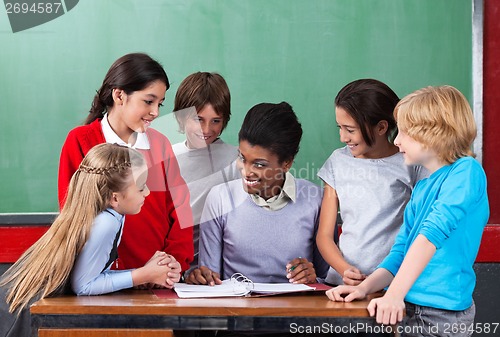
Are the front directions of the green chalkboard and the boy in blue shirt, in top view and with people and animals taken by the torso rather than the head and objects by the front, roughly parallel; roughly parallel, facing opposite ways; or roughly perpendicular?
roughly perpendicular

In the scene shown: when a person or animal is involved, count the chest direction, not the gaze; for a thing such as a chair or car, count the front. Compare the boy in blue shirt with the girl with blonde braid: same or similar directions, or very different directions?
very different directions

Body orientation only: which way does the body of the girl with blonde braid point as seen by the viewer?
to the viewer's right

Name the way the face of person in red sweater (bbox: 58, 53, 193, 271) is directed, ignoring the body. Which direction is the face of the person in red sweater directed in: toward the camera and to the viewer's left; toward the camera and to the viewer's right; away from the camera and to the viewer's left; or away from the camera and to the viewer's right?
toward the camera and to the viewer's right

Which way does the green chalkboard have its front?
toward the camera

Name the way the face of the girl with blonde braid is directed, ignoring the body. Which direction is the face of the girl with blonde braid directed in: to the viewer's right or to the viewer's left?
to the viewer's right

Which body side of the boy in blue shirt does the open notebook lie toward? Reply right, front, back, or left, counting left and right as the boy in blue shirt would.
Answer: front

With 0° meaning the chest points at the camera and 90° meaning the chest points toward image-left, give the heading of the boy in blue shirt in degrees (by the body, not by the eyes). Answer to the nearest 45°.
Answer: approximately 90°

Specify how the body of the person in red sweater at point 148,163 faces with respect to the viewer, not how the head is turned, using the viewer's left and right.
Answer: facing the viewer and to the right of the viewer

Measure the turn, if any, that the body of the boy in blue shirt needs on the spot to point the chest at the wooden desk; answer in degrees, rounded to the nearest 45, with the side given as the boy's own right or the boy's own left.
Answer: approximately 45° to the boy's own left

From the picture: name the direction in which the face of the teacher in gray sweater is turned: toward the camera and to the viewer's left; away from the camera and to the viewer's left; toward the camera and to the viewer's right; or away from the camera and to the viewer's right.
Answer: toward the camera and to the viewer's left

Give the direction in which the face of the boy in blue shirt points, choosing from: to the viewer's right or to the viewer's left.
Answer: to the viewer's left

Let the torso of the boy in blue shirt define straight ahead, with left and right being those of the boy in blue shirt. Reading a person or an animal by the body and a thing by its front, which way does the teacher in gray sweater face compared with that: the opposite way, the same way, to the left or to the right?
to the left

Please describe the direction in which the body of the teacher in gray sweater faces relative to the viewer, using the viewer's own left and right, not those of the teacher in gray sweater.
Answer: facing the viewer

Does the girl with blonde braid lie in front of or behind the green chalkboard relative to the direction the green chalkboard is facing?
in front
